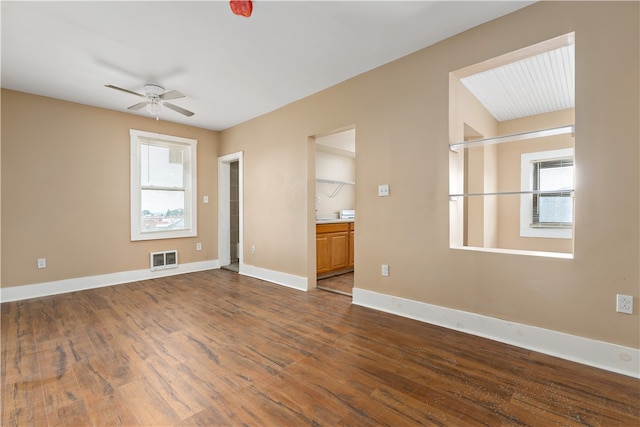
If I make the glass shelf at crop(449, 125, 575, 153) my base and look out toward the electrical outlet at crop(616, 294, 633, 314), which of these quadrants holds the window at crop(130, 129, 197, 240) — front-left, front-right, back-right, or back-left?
back-right

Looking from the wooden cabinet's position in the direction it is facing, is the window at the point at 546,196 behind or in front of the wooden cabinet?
in front

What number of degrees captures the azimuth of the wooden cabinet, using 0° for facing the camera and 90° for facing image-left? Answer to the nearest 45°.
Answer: approximately 315°

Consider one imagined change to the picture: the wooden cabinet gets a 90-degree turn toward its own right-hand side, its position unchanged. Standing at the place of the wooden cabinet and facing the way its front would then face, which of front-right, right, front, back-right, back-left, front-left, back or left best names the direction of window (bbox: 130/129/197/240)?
front-right

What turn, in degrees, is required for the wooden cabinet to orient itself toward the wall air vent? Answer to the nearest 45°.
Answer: approximately 135° to its right

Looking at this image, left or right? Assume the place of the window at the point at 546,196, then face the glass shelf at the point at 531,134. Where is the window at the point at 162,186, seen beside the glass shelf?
right

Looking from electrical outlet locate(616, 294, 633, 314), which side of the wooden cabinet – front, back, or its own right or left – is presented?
front

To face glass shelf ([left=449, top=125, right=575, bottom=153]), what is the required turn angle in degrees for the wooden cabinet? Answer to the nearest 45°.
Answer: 0° — it already faces it
